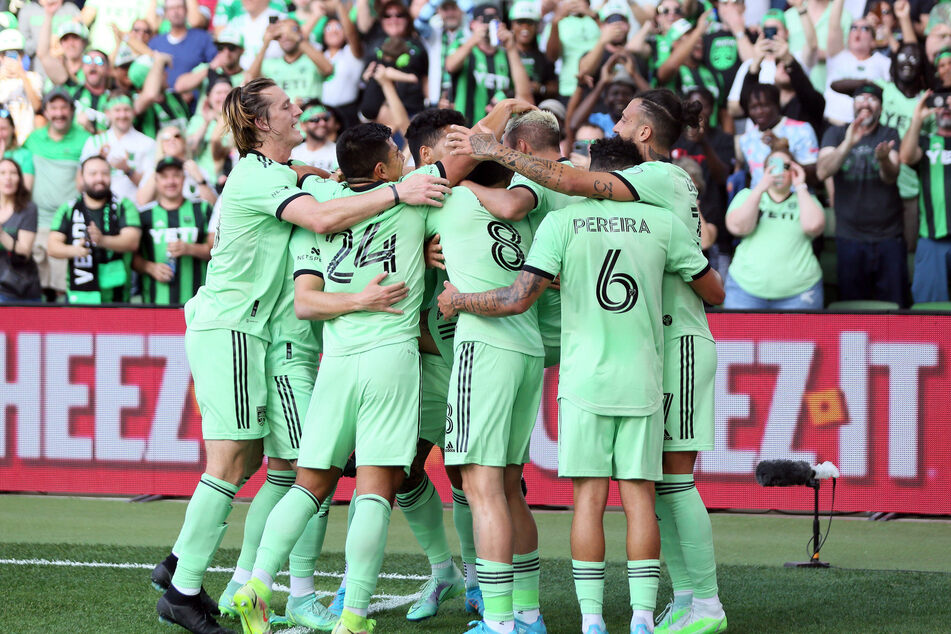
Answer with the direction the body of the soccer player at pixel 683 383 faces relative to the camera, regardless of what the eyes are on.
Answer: to the viewer's left

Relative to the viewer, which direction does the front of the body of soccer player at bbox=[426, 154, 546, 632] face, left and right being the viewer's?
facing away from the viewer and to the left of the viewer

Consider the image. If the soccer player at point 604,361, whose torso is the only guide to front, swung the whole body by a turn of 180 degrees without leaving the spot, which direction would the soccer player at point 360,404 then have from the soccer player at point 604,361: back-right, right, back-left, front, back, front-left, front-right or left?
right

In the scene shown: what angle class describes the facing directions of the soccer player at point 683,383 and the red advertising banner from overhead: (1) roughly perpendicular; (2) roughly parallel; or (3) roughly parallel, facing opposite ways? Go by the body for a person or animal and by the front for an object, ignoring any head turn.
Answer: roughly perpendicular

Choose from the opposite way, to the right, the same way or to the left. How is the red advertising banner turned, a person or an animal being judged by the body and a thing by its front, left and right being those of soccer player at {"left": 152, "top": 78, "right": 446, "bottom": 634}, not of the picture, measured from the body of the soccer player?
to the right

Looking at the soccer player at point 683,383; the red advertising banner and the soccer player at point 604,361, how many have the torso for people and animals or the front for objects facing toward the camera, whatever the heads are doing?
1

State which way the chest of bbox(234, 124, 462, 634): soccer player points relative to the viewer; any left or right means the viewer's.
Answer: facing away from the viewer and to the right of the viewer

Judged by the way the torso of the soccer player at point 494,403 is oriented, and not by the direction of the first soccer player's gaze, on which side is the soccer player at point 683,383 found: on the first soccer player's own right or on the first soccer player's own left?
on the first soccer player's own right

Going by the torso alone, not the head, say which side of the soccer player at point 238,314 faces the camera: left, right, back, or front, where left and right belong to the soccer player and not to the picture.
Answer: right

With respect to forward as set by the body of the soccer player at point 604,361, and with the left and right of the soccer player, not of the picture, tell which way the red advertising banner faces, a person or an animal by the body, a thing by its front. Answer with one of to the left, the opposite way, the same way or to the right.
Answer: the opposite way

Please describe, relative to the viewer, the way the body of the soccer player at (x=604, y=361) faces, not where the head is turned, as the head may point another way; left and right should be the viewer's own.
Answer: facing away from the viewer

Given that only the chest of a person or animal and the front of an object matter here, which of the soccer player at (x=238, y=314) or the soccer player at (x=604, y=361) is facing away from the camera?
the soccer player at (x=604, y=361)

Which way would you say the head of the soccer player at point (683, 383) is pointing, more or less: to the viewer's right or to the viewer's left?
to the viewer's left

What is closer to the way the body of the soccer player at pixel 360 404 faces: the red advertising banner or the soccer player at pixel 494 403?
the red advertising banner
